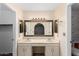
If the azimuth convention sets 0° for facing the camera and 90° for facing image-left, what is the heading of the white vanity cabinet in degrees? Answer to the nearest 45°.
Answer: approximately 0°

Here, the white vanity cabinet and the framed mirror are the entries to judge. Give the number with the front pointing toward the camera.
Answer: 2
